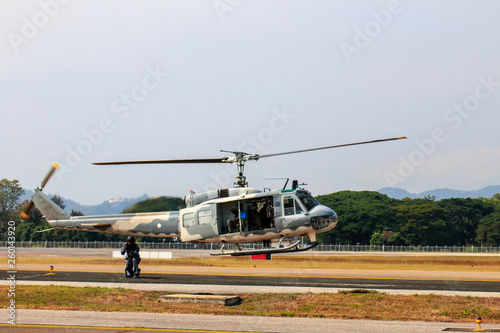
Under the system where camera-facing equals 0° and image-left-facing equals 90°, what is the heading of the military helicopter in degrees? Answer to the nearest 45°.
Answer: approximately 270°
